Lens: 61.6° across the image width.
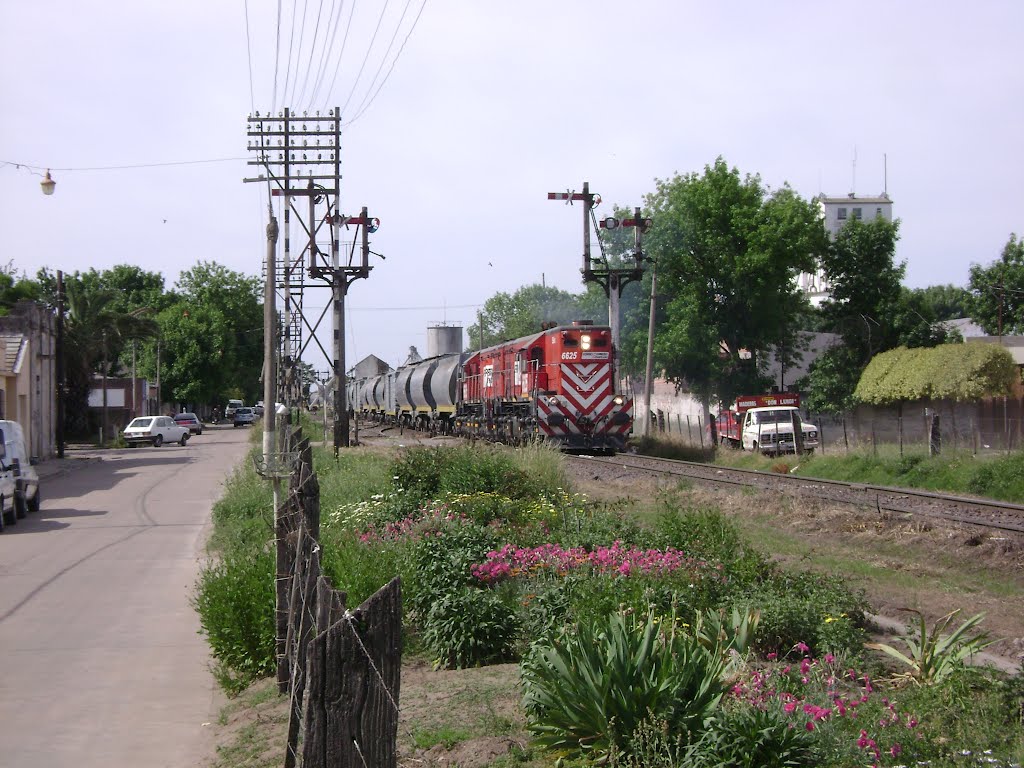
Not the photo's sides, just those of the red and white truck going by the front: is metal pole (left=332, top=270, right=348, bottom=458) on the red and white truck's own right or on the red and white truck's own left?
on the red and white truck's own right

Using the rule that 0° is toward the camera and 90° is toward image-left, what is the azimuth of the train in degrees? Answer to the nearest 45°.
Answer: approximately 315°

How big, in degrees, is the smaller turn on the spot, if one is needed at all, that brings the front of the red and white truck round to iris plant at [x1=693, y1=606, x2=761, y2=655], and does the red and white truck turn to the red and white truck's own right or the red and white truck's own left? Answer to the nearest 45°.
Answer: approximately 45° to the red and white truck's own right

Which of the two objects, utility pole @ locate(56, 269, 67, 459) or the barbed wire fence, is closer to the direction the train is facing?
the barbed wire fence

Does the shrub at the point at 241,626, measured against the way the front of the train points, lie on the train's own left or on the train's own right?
on the train's own right

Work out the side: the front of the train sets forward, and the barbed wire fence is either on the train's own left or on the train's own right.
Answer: on the train's own right

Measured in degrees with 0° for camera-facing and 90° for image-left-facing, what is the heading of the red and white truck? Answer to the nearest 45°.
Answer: approximately 315°
